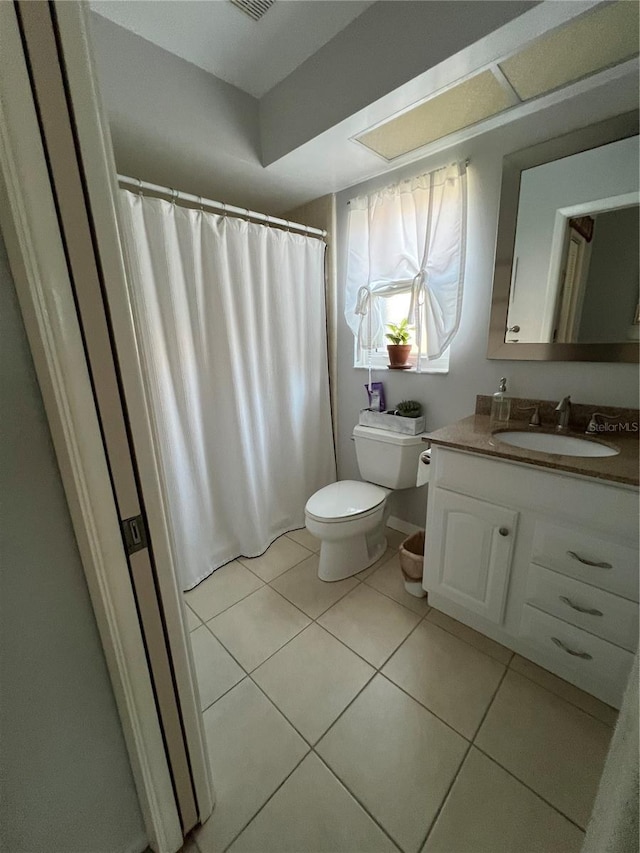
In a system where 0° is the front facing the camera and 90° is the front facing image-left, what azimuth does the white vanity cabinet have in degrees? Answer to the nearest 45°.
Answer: approximately 45°

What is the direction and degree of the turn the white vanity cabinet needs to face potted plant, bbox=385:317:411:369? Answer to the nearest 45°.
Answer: approximately 90° to its right

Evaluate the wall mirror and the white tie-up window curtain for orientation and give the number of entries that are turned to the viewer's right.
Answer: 0

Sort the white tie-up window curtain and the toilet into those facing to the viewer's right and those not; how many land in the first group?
0

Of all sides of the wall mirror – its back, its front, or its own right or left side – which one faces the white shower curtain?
front

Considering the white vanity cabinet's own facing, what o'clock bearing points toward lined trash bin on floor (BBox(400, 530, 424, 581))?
The lined trash bin on floor is roughly at 2 o'clock from the white vanity cabinet.
